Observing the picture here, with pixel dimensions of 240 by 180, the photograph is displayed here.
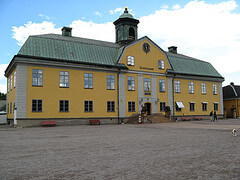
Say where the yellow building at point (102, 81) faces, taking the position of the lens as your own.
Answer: facing the viewer and to the right of the viewer
